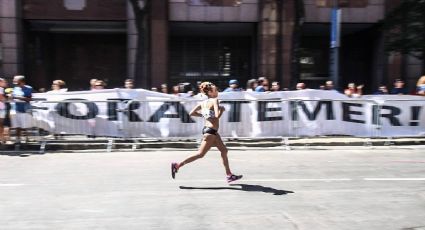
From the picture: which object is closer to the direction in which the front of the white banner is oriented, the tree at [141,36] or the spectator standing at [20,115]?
the spectator standing

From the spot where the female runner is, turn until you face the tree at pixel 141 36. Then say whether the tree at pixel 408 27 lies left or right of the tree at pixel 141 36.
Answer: right

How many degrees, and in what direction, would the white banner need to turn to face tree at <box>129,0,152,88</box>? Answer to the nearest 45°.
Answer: approximately 135° to its right

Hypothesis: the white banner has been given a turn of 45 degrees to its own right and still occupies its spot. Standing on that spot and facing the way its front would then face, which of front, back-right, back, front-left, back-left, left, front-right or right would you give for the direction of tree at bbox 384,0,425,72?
back

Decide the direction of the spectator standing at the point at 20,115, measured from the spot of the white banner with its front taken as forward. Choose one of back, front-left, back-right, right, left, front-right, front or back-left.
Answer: right

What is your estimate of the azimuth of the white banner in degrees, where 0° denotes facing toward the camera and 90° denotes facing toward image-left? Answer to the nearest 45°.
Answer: approximately 0°

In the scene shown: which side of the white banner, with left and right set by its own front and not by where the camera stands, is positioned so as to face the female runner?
front
